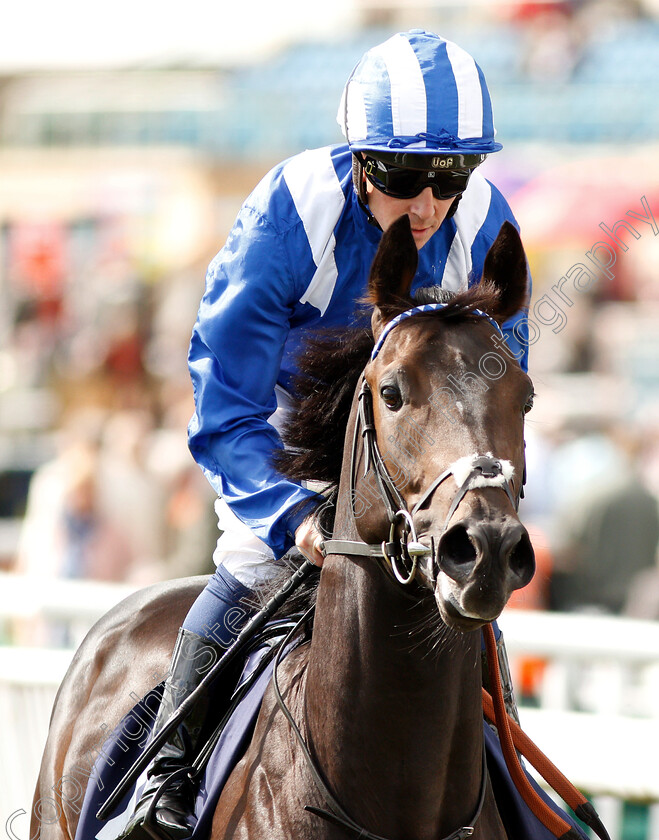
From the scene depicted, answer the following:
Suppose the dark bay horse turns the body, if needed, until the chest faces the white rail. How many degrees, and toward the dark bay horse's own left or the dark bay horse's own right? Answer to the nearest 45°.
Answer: approximately 135° to the dark bay horse's own left

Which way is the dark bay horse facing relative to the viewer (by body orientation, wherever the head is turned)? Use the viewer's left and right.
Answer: facing the viewer and to the right of the viewer
